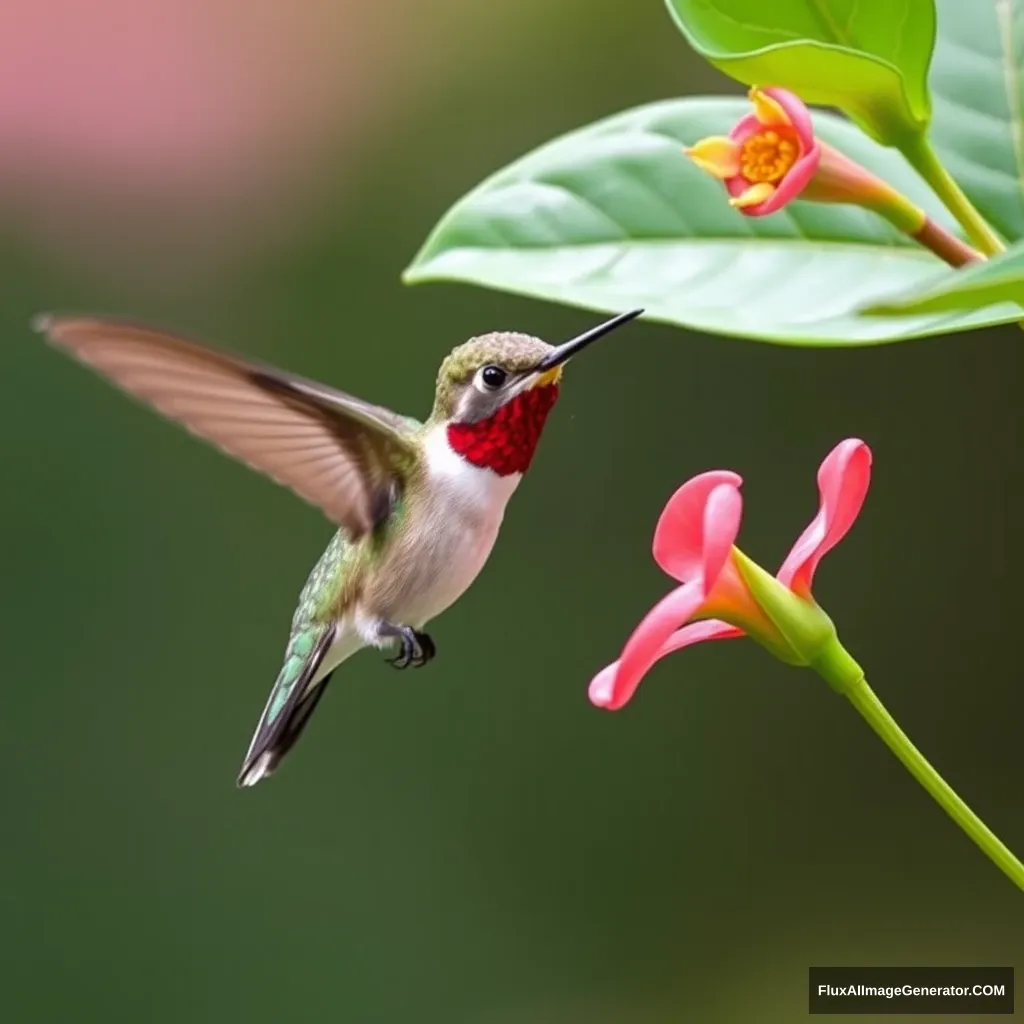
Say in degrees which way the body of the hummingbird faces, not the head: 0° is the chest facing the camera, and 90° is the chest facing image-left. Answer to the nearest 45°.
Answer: approximately 270°
